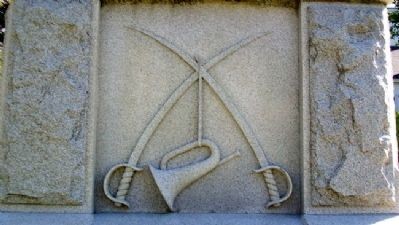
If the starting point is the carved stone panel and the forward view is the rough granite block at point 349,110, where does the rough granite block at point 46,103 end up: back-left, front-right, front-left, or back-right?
back-right

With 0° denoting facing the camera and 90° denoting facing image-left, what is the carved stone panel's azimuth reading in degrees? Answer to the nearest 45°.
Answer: approximately 0°

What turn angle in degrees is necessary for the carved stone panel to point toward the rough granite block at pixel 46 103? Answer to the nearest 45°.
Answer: approximately 90° to its right

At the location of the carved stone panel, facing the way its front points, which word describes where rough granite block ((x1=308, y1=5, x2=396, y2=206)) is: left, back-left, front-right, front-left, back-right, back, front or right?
left

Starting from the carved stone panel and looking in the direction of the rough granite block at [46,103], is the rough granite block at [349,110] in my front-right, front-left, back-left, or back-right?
back-left
